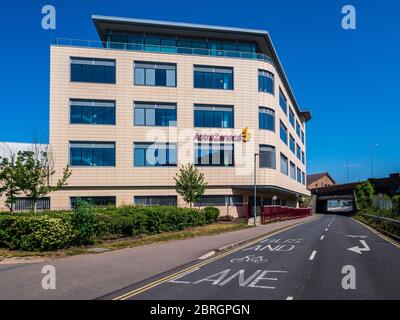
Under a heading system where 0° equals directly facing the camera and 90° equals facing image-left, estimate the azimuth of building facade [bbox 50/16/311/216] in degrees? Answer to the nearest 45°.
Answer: approximately 0°

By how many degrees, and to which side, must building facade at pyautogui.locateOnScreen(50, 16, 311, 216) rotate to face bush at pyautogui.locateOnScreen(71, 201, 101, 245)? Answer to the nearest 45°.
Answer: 0° — it already faces it

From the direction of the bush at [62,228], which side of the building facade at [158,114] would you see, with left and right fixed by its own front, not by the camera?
front

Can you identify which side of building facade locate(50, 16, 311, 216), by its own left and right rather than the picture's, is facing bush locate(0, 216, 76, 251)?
front
